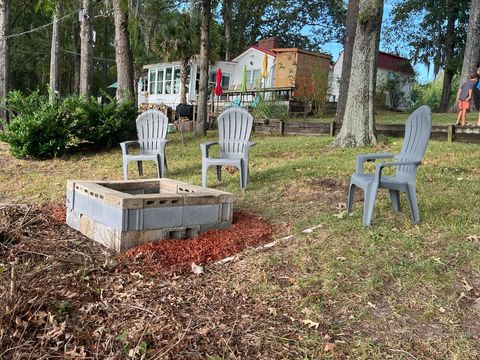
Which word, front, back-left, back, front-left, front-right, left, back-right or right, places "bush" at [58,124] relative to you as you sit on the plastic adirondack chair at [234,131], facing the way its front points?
right

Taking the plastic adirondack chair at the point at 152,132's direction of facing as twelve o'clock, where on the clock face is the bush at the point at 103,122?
The bush is roughly at 4 o'clock from the plastic adirondack chair.

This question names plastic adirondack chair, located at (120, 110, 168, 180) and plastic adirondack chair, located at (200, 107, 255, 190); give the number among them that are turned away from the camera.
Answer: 0

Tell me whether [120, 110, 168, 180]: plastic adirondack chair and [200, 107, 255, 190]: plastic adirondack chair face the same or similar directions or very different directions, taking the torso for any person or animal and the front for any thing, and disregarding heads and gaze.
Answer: same or similar directions

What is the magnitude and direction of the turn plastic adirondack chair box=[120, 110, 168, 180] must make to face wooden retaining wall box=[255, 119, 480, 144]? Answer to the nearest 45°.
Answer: approximately 180°

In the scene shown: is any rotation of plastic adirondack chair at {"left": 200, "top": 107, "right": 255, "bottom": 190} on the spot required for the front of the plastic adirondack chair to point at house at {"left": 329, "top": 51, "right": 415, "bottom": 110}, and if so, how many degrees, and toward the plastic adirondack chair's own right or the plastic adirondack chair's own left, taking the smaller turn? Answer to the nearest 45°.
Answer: approximately 180°

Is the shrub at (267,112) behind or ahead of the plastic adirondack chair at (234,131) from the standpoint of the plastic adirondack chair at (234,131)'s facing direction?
behind

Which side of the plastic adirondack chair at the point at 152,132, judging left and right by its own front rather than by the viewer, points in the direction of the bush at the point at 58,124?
right

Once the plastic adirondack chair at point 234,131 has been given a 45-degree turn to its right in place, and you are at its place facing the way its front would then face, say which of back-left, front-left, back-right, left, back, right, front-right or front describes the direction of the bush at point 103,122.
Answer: front-right

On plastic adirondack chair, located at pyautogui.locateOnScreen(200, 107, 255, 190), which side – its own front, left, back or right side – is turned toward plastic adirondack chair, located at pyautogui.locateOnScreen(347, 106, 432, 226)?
left

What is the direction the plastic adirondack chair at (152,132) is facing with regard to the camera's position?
facing the viewer and to the left of the viewer

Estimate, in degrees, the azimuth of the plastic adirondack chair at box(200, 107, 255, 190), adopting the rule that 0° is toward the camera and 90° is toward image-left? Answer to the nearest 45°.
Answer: approximately 45°

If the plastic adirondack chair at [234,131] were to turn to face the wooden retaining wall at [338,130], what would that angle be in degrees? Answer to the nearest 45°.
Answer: approximately 180°

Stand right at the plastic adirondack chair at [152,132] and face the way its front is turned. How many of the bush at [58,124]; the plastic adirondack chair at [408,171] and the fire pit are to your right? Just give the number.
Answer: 1

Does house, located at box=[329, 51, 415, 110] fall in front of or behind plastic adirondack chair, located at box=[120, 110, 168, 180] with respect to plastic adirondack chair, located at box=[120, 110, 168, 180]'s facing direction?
behind

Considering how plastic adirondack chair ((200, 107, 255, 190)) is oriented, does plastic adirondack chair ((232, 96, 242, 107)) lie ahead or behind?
behind
